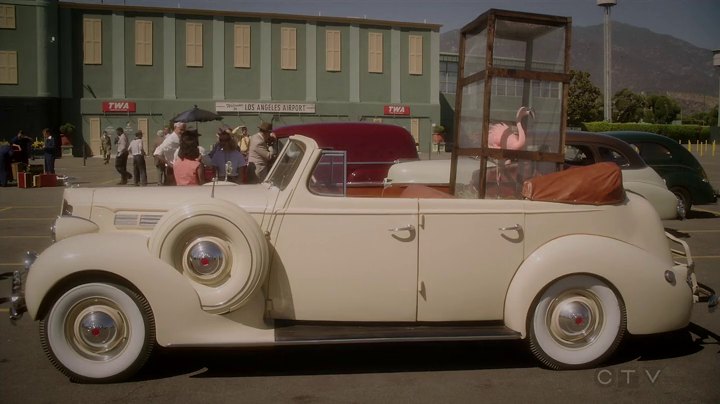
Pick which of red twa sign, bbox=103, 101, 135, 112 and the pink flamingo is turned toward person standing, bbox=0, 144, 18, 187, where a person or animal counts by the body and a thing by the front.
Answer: the red twa sign

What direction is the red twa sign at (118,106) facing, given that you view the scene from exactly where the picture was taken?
facing the viewer

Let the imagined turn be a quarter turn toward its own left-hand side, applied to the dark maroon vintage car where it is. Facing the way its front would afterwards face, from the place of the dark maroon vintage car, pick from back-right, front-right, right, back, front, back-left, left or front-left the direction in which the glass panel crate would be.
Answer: front

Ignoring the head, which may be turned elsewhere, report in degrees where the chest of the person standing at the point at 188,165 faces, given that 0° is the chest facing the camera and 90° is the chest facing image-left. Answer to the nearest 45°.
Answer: approximately 180°

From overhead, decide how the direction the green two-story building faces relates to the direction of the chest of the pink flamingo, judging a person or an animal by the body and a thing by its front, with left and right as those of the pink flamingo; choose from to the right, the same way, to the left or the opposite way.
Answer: to the right

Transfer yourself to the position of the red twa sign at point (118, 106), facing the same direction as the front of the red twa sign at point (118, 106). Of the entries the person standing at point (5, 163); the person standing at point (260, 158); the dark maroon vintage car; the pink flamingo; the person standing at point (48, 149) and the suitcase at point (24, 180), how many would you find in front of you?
6

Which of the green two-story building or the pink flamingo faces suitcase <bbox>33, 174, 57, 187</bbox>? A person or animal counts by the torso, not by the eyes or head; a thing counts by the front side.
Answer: the green two-story building

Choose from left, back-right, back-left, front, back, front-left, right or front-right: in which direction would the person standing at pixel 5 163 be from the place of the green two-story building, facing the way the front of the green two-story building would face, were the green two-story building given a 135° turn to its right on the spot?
back-left

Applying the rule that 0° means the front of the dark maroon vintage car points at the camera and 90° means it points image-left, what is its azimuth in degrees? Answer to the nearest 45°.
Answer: approximately 90°

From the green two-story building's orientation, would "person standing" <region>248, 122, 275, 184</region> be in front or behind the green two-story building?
in front

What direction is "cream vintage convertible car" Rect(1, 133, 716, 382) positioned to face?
to the viewer's left

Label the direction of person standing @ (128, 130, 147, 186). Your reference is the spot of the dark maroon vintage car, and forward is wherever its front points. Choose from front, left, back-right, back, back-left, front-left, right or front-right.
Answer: front-right

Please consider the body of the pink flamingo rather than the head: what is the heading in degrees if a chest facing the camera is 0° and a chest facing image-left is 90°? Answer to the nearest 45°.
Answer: approximately 270°
